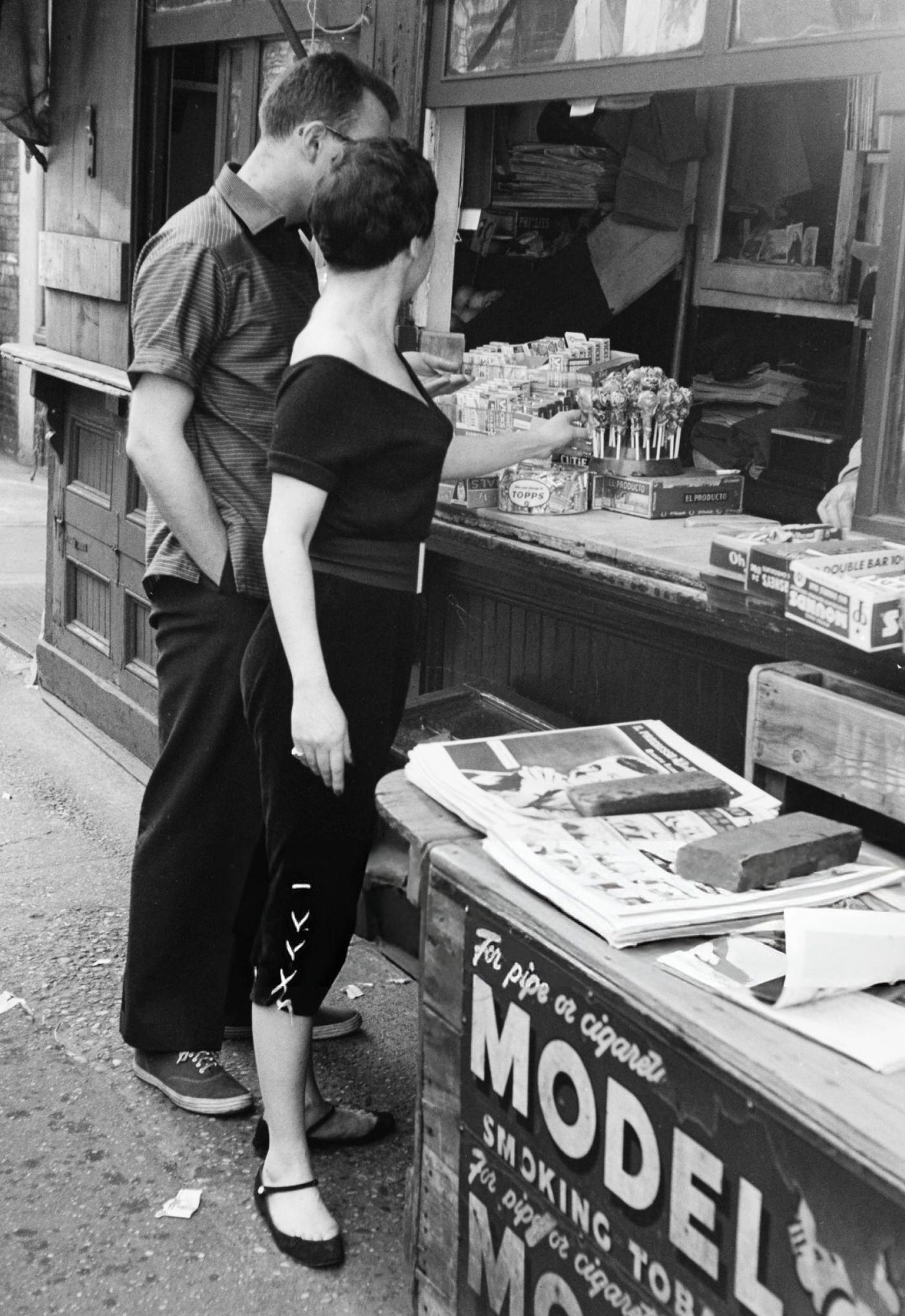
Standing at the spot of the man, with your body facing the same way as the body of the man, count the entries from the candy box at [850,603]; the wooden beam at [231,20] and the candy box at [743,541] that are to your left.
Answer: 1

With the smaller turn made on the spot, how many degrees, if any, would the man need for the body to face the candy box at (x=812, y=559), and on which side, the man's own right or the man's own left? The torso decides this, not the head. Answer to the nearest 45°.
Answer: approximately 45° to the man's own right

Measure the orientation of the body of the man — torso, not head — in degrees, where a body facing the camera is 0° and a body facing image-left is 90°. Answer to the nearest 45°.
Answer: approximately 270°

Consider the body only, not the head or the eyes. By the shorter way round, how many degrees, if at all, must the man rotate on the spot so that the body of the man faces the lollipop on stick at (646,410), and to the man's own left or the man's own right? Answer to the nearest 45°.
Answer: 0° — they already face it

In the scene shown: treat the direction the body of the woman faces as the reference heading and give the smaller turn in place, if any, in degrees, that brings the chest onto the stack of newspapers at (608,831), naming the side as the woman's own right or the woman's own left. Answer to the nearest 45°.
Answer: approximately 45° to the woman's own right

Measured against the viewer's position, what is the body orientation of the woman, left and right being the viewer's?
facing to the right of the viewer

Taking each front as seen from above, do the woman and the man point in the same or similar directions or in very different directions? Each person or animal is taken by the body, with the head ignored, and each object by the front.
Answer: same or similar directions

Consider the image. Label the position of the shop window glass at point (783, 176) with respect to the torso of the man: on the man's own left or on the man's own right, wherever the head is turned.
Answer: on the man's own left

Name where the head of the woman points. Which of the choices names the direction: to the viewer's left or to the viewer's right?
to the viewer's right

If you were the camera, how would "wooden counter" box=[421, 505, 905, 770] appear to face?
facing the viewer and to the left of the viewer

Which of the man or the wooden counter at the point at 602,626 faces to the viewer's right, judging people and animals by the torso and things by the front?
the man
